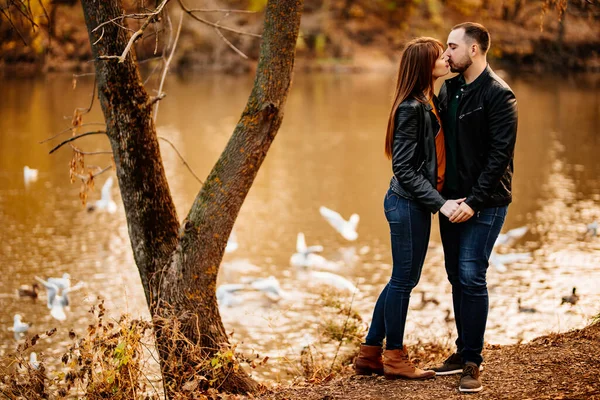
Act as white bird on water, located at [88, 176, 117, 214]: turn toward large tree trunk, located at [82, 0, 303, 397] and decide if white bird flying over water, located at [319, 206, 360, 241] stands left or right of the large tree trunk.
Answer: left

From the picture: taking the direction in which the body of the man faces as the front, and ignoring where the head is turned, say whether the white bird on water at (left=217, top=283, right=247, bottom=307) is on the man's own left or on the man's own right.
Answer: on the man's own right

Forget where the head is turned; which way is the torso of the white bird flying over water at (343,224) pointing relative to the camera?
to the viewer's right

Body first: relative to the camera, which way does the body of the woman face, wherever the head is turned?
to the viewer's right

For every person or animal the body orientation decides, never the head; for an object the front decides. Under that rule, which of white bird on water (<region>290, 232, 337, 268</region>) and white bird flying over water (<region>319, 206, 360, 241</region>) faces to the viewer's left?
white bird on water (<region>290, 232, 337, 268</region>)

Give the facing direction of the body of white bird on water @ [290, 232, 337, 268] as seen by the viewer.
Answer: to the viewer's left
